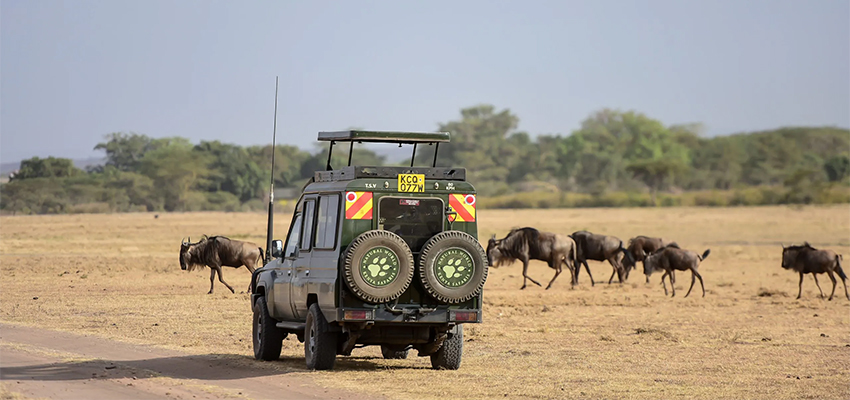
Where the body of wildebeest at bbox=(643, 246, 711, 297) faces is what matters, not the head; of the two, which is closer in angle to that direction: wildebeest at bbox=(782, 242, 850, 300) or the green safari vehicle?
the green safari vehicle

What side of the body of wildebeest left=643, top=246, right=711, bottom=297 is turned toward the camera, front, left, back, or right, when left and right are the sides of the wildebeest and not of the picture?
left

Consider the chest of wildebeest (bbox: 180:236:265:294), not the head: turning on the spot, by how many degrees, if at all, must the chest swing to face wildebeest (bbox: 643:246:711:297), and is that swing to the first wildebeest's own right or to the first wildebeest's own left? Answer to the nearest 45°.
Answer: approximately 180°

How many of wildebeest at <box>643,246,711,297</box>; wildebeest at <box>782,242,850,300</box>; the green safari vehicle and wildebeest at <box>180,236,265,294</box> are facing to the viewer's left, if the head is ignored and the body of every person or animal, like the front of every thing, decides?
3

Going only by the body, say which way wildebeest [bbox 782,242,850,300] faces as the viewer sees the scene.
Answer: to the viewer's left

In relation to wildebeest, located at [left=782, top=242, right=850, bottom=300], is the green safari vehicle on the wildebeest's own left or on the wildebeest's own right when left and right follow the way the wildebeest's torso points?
on the wildebeest's own left

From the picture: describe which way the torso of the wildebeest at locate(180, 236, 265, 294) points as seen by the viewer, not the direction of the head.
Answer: to the viewer's left

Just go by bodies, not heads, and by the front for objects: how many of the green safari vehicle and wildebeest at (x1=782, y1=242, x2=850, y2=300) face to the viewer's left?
1

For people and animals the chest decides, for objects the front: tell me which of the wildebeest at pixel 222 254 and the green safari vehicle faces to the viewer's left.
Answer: the wildebeest

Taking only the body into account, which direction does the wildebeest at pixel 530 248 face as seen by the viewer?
to the viewer's left

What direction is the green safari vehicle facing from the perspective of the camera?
away from the camera
